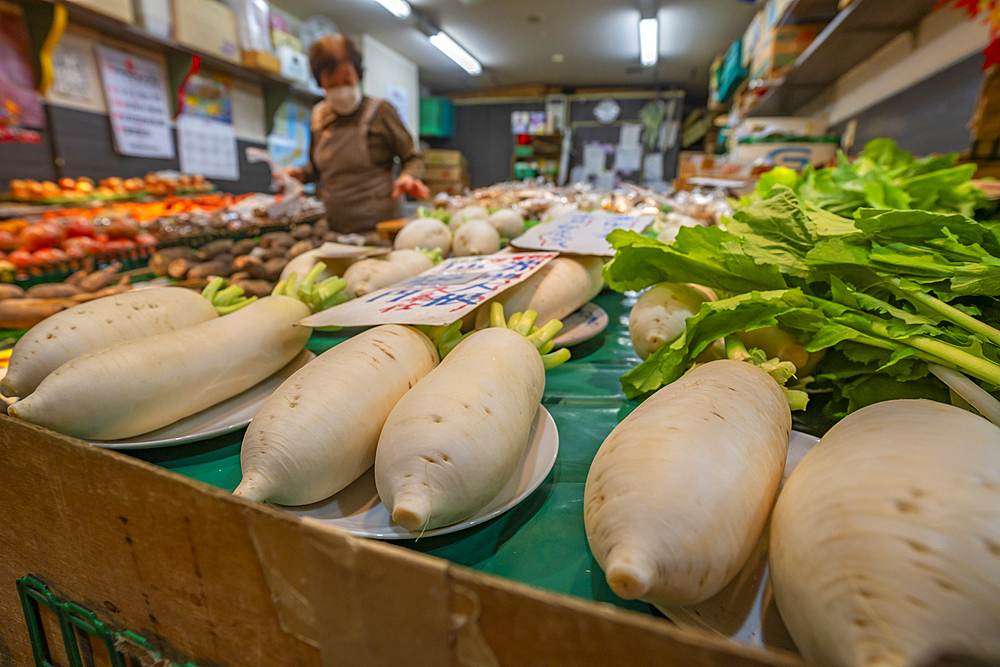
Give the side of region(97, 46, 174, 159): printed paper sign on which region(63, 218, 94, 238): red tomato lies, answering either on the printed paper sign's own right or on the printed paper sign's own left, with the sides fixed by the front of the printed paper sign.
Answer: on the printed paper sign's own right

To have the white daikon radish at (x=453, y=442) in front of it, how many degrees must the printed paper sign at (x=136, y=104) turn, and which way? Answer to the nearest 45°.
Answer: approximately 45° to its right

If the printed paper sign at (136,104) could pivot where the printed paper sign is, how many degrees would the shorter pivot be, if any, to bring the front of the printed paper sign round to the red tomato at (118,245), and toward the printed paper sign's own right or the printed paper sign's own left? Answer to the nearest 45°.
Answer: approximately 45° to the printed paper sign's own right

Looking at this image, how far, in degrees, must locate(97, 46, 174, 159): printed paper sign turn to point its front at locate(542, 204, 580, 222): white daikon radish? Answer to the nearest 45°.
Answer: approximately 45° to its right

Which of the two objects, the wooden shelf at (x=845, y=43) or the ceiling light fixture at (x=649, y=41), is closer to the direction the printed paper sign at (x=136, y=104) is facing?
the wooden shelf

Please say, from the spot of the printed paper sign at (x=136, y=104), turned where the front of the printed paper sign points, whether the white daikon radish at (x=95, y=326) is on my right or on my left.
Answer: on my right

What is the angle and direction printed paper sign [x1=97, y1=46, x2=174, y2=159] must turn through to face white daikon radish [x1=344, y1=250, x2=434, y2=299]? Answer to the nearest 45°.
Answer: approximately 45° to its right

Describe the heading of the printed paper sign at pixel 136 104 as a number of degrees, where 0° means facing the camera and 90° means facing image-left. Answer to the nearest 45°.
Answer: approximately 315°

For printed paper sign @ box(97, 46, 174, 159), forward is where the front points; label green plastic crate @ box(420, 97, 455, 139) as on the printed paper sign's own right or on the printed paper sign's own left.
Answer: on the printed paper sign's own left

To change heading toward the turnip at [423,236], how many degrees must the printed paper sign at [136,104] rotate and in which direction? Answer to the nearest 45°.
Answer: approximately 45° to its right

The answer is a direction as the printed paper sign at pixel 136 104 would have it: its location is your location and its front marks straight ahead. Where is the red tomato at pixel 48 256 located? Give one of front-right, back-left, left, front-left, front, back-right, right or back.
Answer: front-right
